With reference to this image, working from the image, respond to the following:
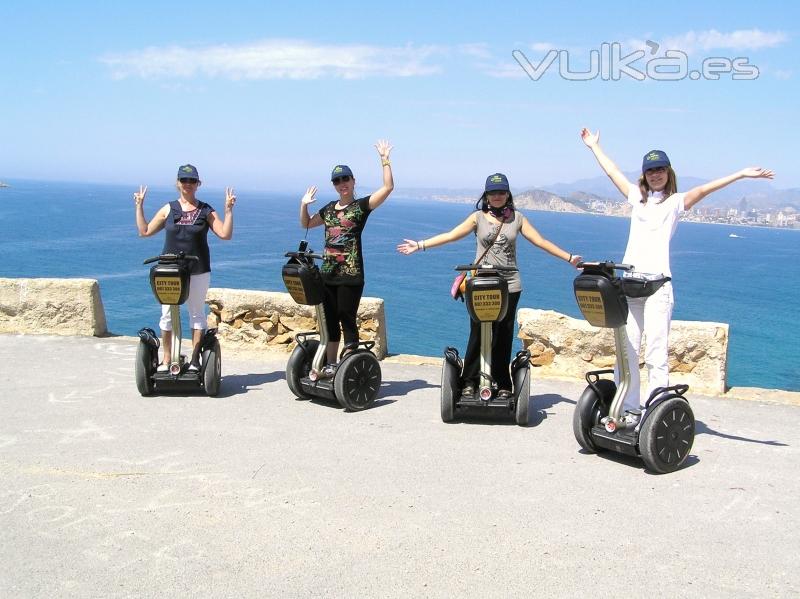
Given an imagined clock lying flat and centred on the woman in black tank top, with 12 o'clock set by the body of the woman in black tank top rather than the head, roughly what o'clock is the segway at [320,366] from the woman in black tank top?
The segway is roughly at 10 o'clock from the woman in black tank top.

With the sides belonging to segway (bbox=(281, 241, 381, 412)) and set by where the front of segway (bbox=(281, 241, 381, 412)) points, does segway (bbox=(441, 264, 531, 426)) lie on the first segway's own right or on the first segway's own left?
on the first segway's own left

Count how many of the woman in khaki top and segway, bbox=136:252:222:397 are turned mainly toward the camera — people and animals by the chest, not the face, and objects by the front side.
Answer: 2

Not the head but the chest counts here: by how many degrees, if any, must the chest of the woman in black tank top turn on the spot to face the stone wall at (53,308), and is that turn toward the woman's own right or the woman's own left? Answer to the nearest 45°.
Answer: approximately 135° to the woman's own right

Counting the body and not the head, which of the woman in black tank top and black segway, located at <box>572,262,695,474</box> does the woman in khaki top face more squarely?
the black segway

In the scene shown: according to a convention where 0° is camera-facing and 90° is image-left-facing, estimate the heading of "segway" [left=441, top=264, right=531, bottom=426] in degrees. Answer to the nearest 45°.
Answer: approximately 0°

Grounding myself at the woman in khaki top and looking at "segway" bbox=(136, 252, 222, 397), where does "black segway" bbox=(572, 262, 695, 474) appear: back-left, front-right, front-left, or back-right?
back-left

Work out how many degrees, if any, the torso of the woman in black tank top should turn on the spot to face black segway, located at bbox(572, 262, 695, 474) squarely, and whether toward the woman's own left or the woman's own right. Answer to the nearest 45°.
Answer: approximately 45° to the woman's own left

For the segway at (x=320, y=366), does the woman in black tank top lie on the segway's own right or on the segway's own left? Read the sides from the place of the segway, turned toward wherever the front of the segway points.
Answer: on the segway's own right

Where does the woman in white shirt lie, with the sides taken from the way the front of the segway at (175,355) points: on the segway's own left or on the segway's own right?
on the segway's own left

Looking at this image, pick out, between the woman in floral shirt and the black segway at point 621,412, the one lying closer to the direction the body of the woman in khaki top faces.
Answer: the black segway

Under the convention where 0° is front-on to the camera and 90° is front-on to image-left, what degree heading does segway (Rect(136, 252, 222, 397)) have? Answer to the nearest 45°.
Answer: approximately 0°

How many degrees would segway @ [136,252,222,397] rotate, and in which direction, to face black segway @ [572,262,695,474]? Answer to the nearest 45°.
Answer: approximately 45° to its left
